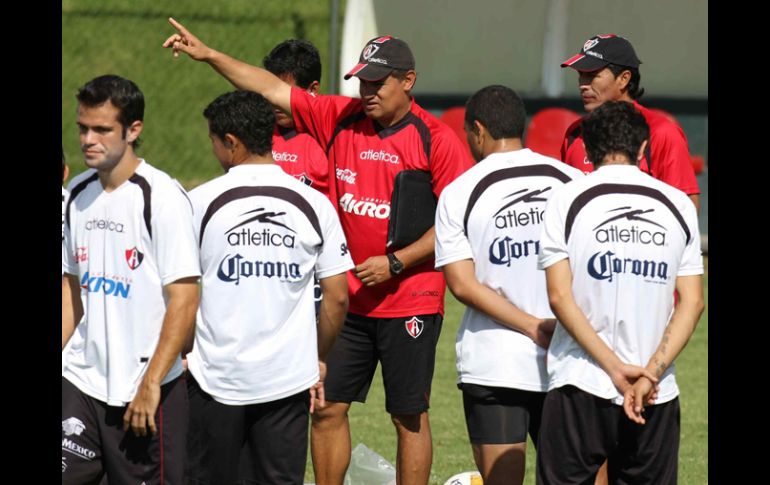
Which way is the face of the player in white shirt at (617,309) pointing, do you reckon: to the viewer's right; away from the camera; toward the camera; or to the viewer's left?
away from the camera

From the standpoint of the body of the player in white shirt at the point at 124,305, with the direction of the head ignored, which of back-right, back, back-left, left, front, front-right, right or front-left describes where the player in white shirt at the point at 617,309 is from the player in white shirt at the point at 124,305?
back-left

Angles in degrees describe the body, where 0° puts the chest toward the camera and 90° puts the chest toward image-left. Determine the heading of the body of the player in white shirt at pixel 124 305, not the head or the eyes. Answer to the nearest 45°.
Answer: approximately 45°

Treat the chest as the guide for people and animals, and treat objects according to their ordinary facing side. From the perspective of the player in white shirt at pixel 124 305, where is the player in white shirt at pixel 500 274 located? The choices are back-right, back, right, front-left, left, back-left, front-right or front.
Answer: back-left

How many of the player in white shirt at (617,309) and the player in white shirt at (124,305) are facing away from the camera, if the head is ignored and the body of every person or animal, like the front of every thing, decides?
1

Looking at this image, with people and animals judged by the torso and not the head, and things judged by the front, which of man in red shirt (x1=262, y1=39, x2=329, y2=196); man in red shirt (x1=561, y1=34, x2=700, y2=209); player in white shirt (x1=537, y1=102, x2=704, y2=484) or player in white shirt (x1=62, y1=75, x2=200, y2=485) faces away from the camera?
player in white shirt (x1=537, y1=102, x2=704, y2=484)

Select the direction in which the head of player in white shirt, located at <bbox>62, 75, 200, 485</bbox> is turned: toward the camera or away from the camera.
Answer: toward the camera

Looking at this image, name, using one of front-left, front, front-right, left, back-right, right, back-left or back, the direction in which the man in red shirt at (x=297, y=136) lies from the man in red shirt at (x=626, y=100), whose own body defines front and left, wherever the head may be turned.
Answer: front-right

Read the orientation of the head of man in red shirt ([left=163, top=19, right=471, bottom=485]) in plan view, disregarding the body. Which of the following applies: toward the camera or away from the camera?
toward the camera

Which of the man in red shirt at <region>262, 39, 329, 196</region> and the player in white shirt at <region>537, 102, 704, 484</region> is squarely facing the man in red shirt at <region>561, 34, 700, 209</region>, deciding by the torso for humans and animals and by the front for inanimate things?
the player in white shirt

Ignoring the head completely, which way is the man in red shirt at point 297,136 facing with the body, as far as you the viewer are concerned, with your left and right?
facing the viewer and to the left of the viewer

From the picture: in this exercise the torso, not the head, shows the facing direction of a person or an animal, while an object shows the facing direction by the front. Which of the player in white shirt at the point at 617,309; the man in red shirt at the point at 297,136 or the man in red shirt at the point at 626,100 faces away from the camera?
the player in white shirt

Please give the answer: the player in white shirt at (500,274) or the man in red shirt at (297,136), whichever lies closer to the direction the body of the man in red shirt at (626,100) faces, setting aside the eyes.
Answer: the player in white shirt

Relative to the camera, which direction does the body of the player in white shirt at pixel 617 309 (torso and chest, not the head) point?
away from the camera

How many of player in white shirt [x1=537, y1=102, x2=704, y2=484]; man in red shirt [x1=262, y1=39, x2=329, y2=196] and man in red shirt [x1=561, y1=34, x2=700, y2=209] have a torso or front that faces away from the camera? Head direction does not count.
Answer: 1

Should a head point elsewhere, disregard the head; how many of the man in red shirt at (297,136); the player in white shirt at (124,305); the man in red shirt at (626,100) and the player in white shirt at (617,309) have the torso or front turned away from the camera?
1

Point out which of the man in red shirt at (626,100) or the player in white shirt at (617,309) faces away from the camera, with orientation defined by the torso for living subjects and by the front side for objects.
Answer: the player in white shirt

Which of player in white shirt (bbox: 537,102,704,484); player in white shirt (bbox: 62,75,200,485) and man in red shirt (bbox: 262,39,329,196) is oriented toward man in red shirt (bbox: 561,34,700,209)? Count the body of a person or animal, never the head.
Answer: player in white shirt (bbox: 537,102,704,484)
